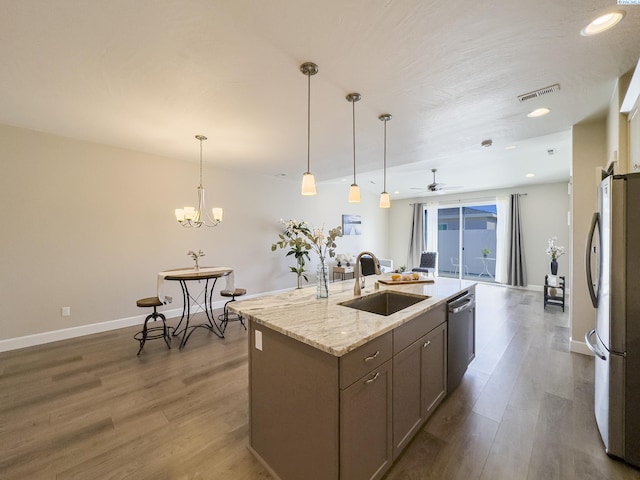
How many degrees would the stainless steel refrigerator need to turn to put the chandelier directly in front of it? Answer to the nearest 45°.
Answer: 0° — it already faces it

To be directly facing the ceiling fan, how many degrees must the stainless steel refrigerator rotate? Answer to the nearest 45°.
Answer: approximately 45° to its right

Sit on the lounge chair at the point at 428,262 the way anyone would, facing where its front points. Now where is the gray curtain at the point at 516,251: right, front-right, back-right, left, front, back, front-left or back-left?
back-left

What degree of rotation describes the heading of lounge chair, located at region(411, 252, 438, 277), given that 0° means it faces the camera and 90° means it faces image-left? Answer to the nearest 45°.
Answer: approximately 45°

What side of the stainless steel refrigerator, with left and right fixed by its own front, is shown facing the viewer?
left

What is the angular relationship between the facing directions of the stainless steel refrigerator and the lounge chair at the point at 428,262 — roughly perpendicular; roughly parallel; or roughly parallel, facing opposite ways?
roughly perpendicular

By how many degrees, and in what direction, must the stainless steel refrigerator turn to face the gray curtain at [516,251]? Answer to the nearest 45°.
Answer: approximately 90° to its right
